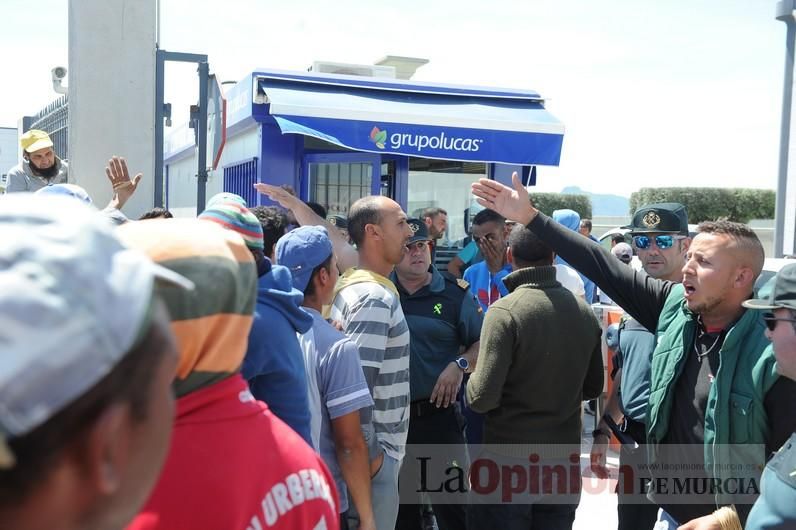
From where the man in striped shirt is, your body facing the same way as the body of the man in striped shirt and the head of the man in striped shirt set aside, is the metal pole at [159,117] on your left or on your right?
on your left

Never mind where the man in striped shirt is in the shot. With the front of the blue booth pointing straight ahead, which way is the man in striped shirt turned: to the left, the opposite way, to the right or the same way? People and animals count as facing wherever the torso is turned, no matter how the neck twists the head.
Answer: to the left

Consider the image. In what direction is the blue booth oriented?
toward the camera

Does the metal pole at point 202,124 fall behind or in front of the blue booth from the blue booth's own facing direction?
in front

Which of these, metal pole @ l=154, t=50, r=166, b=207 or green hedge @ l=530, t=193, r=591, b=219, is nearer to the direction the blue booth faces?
the metal pole

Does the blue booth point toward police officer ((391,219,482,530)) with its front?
yes

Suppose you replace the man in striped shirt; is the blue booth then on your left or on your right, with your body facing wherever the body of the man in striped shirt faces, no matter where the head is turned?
on your left

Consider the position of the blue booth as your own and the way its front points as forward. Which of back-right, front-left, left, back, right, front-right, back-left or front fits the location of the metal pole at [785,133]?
left

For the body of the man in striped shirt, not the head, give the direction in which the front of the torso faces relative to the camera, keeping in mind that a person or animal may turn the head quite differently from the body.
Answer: to the viewer's right

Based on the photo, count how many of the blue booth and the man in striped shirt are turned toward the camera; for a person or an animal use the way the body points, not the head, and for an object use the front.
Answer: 1

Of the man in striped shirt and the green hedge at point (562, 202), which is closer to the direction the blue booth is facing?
the man in striped shirt
